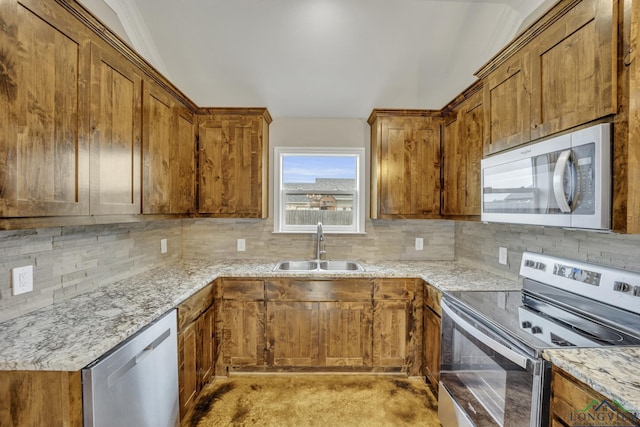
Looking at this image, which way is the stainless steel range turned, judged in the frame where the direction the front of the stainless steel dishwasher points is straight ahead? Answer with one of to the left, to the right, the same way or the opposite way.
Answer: the opposite way

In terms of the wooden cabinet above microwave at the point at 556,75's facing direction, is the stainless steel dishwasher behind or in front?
in front

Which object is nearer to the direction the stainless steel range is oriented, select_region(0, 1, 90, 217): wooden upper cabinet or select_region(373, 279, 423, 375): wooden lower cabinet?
the wooden upper cabinet

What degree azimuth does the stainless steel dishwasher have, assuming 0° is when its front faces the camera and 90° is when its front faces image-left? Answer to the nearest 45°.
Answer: approximately 315°

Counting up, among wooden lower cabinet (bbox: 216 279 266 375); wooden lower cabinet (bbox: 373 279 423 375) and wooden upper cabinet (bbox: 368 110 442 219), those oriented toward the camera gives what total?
3

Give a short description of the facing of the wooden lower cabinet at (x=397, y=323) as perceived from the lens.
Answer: facing the viewer

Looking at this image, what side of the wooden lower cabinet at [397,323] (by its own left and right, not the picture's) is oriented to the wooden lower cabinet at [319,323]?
right

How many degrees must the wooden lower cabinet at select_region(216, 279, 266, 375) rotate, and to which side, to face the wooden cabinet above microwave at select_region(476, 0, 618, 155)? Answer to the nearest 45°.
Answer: approximately 45° to its left

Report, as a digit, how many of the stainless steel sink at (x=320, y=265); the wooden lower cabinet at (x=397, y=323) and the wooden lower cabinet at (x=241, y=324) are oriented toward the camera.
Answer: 3

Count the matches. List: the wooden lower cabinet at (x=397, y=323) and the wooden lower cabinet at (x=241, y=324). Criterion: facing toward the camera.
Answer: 2

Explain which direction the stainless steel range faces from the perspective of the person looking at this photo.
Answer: facing the viewer and to the left of the viewer

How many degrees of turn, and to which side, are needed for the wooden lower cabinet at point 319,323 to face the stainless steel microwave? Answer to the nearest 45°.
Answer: approximately 45° to its left

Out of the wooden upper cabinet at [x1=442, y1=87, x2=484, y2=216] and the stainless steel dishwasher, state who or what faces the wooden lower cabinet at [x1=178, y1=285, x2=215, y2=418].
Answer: the wooden upper cabinet

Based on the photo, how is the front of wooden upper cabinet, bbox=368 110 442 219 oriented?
toward the camera

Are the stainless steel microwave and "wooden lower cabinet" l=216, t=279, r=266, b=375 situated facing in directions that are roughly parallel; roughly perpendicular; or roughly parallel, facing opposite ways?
roughly perpendicular

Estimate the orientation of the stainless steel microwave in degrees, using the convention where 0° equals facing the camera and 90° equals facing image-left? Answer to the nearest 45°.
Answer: approximately 45°

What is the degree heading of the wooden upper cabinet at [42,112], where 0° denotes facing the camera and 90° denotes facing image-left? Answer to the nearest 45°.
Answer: approximately 315°
